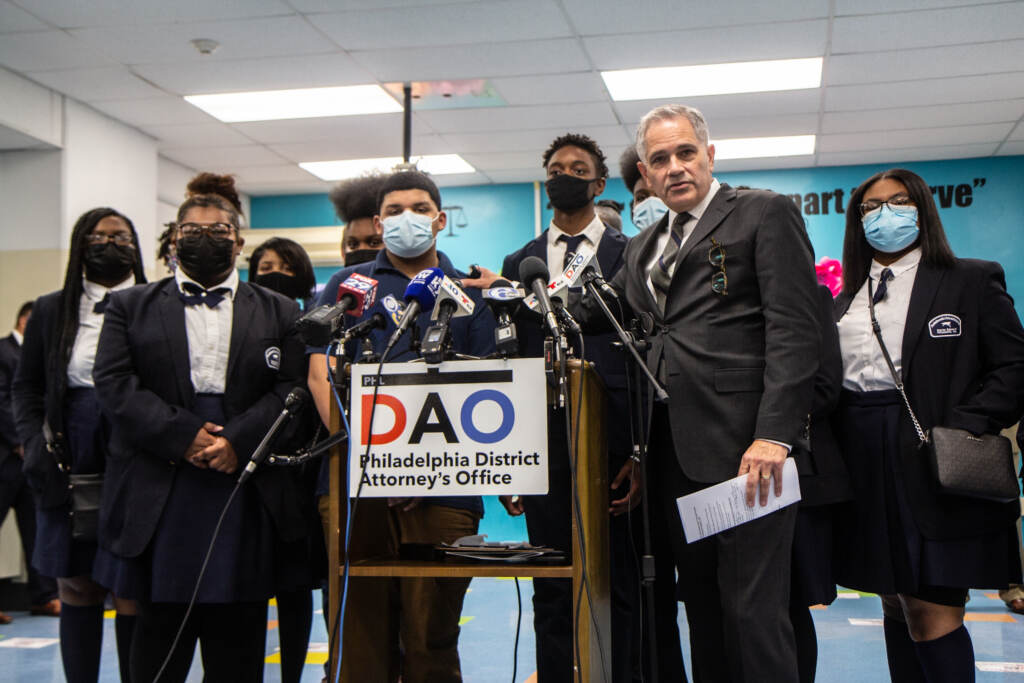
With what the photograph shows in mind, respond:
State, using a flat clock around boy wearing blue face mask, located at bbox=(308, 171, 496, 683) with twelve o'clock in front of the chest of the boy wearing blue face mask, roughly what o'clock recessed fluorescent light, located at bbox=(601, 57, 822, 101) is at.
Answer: The recessed fluorescent light is roughly at 7 o'clock from the boy wearing blue face mask.

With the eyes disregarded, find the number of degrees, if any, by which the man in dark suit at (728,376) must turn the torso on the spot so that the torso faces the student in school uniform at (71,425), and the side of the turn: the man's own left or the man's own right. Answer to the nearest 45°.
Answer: approximately 45° to the man's own right

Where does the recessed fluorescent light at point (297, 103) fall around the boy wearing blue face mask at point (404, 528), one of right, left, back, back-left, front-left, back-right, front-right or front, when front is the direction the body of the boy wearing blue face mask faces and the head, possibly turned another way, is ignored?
back

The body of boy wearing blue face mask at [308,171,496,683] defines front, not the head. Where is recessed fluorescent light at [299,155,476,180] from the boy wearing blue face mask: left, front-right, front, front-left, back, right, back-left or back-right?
back

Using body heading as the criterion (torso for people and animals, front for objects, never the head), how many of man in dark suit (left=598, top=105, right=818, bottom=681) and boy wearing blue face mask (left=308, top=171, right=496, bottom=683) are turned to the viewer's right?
0

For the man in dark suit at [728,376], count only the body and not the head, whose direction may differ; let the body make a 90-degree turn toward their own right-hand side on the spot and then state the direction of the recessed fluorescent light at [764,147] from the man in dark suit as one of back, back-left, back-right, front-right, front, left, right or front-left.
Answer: front-right

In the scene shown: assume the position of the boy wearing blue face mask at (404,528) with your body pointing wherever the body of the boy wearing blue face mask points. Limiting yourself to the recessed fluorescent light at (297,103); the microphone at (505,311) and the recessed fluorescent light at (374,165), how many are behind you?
2

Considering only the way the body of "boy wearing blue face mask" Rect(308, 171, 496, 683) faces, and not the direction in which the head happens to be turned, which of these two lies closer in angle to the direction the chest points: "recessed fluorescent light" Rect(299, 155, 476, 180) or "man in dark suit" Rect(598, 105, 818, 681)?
the man in dark suit

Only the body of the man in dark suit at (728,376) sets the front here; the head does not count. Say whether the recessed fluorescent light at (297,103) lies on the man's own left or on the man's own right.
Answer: on the man's own right

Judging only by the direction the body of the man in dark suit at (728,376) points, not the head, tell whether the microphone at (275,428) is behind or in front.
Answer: in front

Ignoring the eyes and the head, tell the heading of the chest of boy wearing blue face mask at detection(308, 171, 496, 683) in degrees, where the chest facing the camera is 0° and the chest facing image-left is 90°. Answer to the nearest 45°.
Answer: approximately 0°

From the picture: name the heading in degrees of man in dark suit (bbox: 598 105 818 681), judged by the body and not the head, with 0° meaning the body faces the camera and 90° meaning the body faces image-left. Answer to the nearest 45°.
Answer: approximately 45°
